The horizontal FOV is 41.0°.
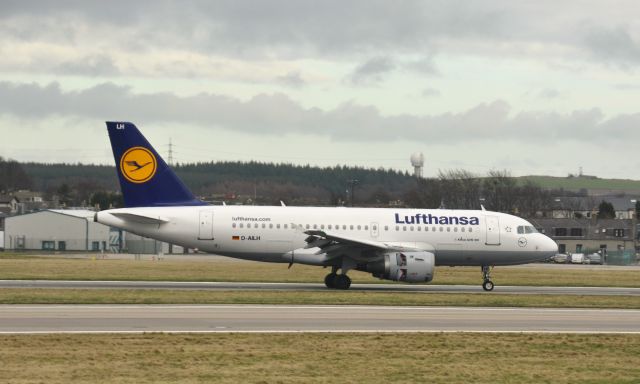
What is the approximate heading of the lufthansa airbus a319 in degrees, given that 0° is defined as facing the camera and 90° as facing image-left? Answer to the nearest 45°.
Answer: approximately 270°
